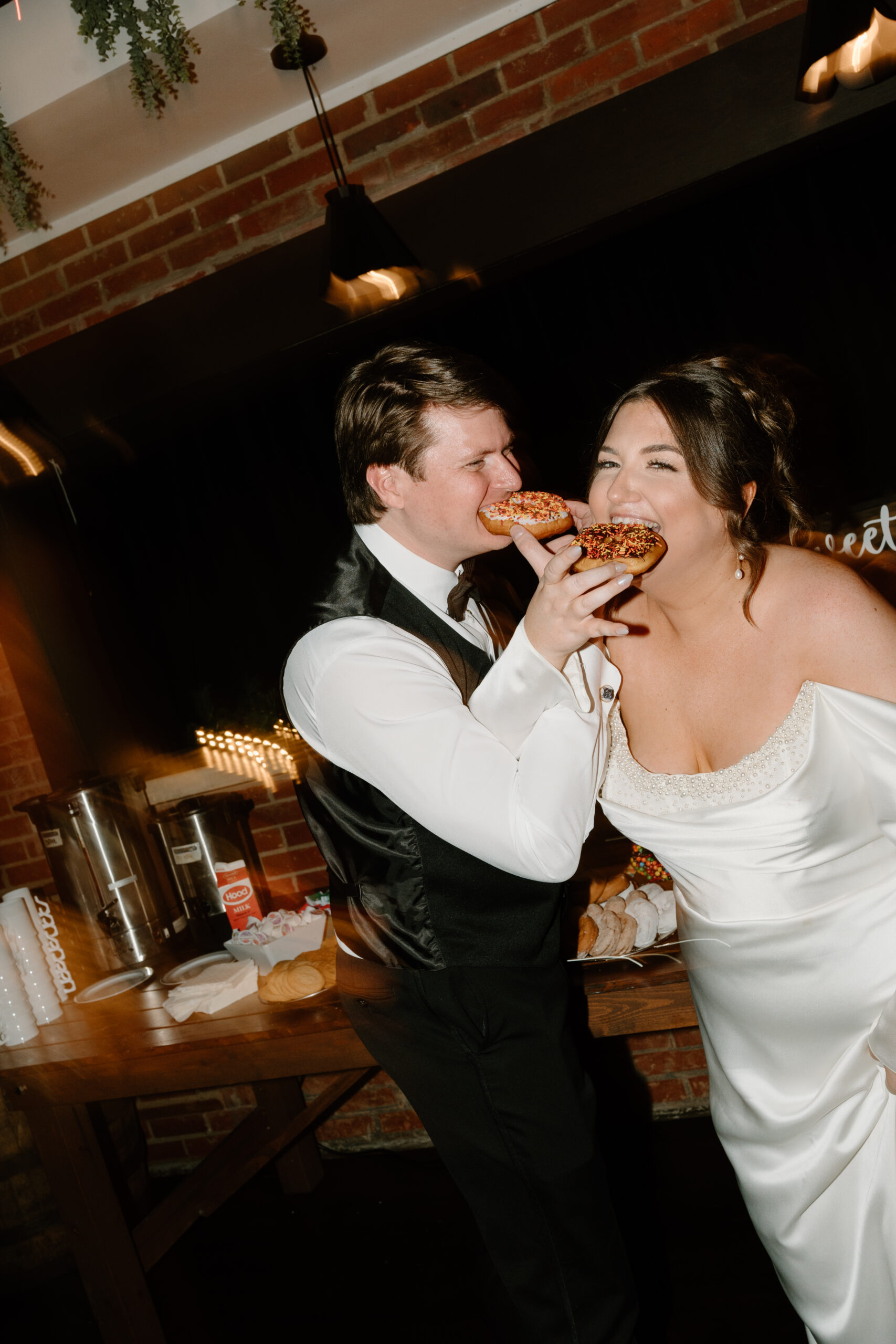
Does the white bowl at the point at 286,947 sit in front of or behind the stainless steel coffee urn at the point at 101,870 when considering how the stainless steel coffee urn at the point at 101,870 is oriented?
in front

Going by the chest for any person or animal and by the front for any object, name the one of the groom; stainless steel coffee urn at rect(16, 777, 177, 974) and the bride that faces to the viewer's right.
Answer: the groom

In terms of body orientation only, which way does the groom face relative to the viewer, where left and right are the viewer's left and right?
facing to the right of the viewer

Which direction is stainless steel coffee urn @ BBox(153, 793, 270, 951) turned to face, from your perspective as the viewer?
facing the viewer

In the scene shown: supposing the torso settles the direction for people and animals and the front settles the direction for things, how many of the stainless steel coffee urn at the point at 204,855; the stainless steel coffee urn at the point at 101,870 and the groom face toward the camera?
2

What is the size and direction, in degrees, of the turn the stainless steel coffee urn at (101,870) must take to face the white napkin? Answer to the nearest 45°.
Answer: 0° — it already faces it

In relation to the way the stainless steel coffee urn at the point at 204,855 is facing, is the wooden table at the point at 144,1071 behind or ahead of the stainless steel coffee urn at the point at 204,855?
ahead

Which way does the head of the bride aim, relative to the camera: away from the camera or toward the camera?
toward the camera

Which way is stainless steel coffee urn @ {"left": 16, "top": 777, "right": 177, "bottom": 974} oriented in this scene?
toward the camera

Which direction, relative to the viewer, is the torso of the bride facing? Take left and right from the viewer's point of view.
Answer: facing the viewer and to the left of the viewer

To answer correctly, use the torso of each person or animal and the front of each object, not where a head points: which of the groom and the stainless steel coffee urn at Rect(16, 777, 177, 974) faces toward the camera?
the stainless steel coffee urn

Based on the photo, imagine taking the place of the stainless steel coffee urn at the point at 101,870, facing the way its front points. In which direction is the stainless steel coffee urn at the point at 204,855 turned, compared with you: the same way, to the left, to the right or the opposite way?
the same way

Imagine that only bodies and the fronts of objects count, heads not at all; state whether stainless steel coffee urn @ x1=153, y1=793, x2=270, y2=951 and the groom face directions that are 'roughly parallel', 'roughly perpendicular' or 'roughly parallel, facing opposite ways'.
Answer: roughly perpendicular
